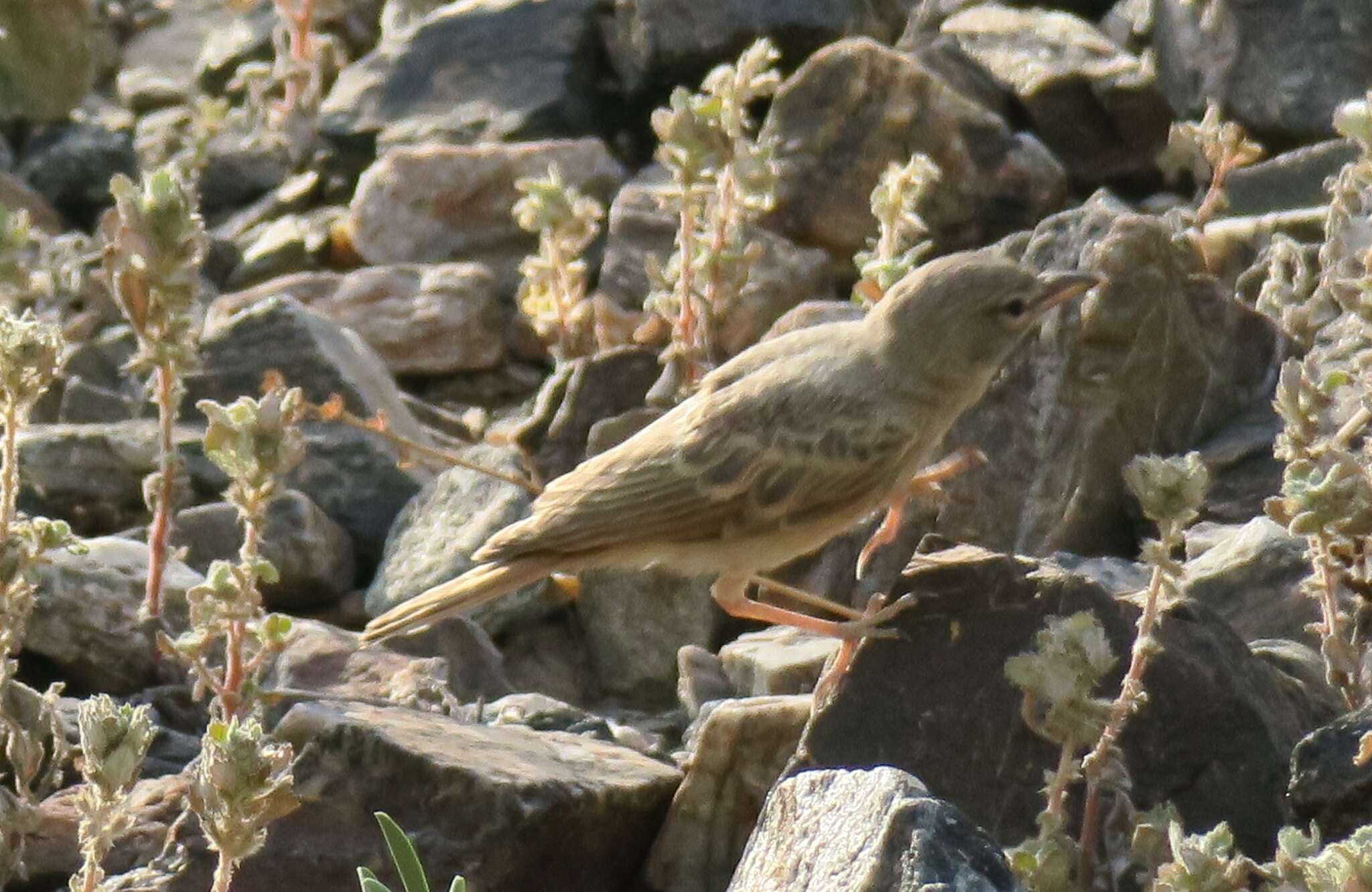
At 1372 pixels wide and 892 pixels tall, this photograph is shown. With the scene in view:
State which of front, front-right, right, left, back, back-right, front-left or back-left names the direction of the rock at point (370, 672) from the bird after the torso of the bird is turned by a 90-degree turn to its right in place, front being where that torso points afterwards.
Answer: right

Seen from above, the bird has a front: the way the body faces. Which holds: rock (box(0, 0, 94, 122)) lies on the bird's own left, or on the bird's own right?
on the bird's own left

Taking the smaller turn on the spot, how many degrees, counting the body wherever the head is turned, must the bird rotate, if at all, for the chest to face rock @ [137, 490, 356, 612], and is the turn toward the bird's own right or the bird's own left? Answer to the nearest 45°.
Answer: approximately 135° to the bird's own left

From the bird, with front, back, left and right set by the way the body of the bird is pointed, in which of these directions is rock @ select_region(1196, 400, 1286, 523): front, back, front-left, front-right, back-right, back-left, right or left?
front

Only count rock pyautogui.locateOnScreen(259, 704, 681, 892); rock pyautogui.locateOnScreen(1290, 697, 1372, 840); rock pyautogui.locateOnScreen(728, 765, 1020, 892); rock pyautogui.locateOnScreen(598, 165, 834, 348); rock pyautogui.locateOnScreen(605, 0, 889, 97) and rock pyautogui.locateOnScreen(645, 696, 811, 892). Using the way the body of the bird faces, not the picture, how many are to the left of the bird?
2

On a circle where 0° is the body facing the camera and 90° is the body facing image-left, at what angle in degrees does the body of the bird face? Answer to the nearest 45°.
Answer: approximately 270°

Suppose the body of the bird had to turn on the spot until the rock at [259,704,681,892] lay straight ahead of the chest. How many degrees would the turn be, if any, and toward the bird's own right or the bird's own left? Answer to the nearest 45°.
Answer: approximately 135° to the bird's own right

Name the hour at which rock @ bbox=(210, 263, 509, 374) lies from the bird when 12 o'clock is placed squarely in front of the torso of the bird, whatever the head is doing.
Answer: The rock is roughly at 8 o'clock from the bird.

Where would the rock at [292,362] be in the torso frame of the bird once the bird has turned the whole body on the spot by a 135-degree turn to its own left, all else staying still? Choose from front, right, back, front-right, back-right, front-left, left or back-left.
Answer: front

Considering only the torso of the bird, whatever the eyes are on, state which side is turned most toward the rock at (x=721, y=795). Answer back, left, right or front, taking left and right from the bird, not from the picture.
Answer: right

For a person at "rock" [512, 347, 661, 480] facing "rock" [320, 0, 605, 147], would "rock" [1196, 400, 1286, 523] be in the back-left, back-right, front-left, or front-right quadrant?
back-right

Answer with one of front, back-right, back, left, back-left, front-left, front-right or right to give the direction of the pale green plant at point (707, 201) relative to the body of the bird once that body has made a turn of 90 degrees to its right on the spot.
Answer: back

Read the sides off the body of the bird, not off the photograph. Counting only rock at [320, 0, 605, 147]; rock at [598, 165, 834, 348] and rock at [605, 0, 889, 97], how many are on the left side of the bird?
3

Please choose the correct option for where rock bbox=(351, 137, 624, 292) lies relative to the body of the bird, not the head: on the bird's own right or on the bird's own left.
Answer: on the bird's own left

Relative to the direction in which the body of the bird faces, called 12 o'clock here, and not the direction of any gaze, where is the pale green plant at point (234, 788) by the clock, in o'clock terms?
The pale green plant is roughly at 4 o'clock from the bird.

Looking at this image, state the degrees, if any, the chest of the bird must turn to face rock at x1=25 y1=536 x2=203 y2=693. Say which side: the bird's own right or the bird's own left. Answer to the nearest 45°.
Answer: approximately 180°

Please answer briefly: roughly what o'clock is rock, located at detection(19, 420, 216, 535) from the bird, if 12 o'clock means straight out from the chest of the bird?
The rock is roughly at 7 o'clock from the bird.
